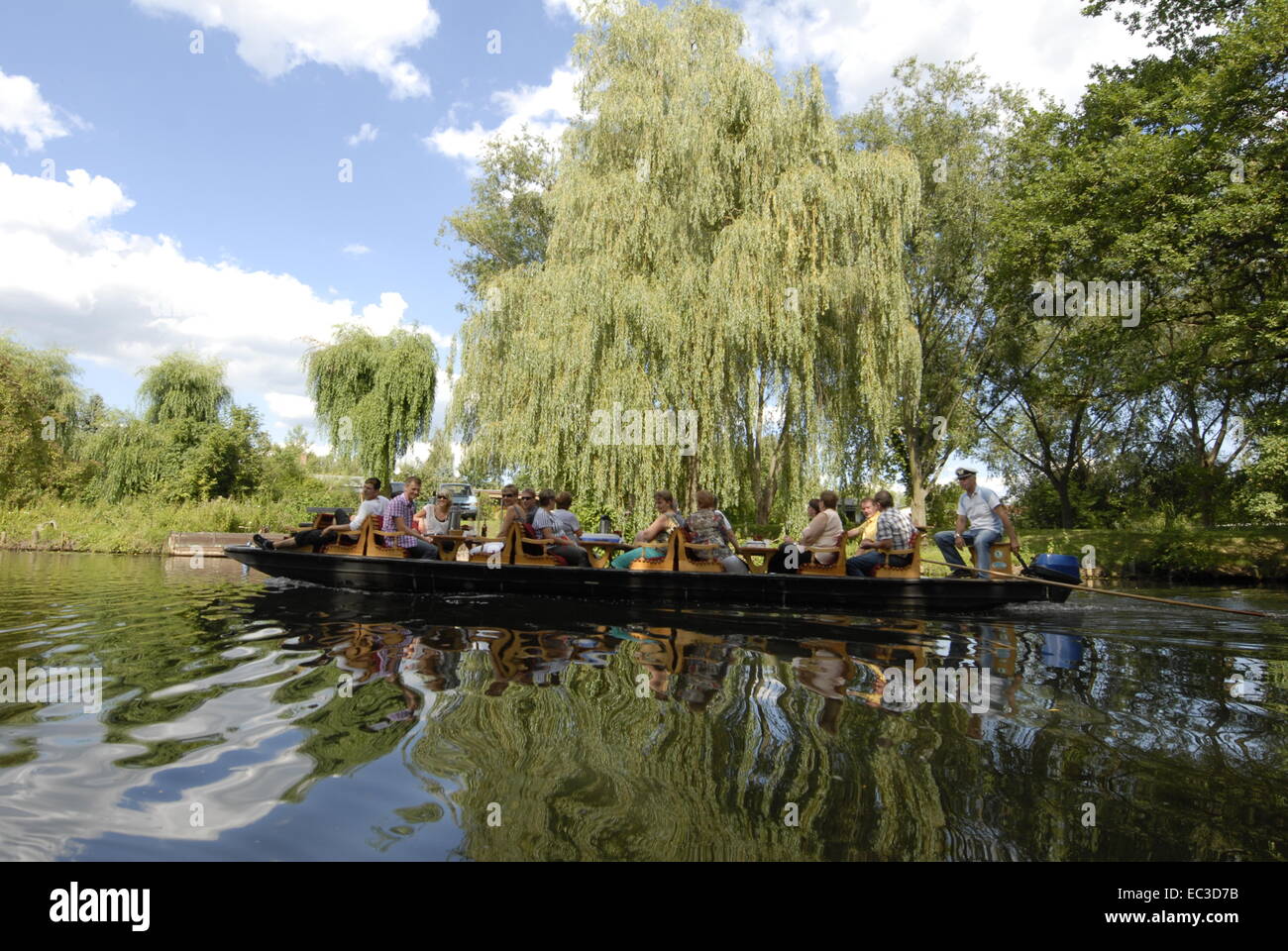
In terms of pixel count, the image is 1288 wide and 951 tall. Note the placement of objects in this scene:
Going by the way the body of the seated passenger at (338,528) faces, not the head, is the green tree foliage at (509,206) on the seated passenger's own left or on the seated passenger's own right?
on the seated passenger's own right

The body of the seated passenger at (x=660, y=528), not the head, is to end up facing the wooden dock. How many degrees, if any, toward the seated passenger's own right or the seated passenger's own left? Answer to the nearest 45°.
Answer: approximately 45° to the seated passenger's own right

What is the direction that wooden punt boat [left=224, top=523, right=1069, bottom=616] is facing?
to the viewer's left

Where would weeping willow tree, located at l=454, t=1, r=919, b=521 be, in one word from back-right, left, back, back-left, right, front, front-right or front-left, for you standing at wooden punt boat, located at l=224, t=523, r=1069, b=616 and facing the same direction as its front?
right

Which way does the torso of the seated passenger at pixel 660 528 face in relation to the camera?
to the viewer's left

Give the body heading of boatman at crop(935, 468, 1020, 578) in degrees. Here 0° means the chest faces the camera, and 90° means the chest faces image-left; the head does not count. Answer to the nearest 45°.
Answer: approximately 45°

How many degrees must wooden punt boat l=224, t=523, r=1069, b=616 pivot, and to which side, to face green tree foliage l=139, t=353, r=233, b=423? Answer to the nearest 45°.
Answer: approximately 45° to its right

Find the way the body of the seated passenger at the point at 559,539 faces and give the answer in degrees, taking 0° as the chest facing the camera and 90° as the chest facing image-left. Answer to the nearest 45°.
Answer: approximately 270°

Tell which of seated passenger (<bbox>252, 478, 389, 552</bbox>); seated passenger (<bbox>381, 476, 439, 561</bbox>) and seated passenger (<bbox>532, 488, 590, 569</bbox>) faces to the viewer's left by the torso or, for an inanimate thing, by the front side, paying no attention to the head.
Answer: seated passenger (<bbox>252, 478, 389, 552</bbox>)

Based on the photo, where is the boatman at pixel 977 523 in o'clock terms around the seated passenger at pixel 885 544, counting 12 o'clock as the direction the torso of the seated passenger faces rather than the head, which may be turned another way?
The boatman is roughly at 5 o'clock from the seated passenger.

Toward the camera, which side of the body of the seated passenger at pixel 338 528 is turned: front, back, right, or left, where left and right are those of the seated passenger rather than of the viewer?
left
